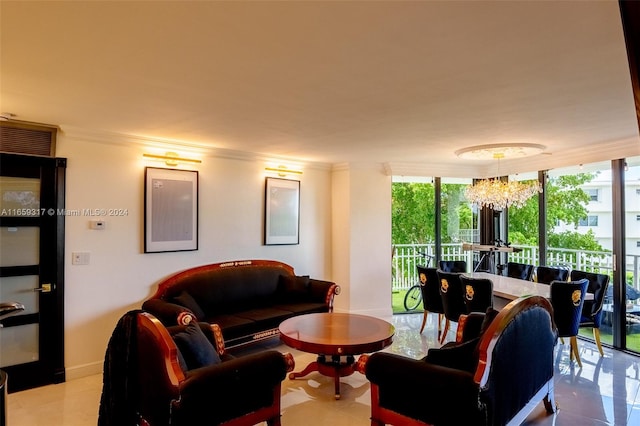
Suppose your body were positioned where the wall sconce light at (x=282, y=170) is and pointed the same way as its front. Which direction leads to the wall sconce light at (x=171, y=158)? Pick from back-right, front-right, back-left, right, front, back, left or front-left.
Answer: right

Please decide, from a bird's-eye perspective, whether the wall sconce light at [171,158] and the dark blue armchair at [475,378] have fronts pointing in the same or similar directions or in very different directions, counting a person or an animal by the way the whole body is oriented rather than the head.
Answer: very different directions

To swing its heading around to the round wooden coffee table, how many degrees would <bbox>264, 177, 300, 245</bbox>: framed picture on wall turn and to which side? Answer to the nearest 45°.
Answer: approximately 45° to its right

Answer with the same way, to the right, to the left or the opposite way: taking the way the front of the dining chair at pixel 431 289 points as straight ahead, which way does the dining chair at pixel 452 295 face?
the same way

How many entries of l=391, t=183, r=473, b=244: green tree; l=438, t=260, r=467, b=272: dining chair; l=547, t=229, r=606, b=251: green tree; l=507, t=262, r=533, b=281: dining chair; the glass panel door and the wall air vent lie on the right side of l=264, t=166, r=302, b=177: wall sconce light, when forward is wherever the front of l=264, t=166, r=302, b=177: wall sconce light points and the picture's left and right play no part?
2

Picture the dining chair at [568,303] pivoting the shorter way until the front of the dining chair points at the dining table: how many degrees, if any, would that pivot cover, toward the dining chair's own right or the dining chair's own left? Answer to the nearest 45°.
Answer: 0° — it already faces it

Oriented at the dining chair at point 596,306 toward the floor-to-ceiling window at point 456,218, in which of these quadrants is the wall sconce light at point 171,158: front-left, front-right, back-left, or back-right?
front-left

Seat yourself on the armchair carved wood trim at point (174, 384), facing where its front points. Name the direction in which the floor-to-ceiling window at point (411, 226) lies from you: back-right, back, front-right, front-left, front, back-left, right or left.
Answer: front

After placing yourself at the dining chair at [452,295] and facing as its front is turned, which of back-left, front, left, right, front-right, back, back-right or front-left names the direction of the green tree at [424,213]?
front-left

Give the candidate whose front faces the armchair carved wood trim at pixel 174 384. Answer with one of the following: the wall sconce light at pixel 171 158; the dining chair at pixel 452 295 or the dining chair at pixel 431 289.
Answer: the wall sconce light

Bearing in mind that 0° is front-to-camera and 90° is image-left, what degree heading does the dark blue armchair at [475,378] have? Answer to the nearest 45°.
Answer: approximately 135°

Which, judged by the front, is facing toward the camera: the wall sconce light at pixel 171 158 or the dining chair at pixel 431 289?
the wall sconce light

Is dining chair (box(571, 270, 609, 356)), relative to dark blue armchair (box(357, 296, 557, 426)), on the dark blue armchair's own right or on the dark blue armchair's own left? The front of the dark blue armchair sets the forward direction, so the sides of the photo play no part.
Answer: on the dark blue armchair's own right

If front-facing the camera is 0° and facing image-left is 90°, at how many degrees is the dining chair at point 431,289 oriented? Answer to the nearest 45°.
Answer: approximately 225°

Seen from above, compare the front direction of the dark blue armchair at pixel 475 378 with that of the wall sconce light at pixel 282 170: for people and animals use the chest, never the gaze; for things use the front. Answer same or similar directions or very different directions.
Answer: very different directions

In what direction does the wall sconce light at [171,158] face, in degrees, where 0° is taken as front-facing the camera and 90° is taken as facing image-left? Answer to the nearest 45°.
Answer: approximately 0°

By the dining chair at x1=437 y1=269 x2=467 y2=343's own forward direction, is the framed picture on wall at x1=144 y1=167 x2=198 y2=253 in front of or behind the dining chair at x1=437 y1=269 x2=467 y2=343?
behind

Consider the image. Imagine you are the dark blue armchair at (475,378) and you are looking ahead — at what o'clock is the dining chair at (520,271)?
The dining chair is roughly at 2 o'clock from the dark blue armchair.

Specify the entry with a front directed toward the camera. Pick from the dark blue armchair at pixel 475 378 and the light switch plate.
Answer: the light switch plate

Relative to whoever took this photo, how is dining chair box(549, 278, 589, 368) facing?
facing away from the viewer and to the left of the viewer

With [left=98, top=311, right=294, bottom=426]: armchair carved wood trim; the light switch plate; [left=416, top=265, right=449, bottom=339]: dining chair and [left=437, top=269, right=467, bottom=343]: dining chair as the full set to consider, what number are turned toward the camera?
1
